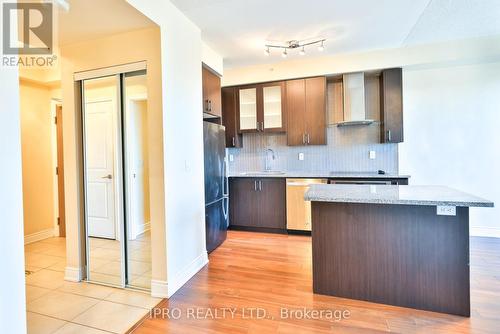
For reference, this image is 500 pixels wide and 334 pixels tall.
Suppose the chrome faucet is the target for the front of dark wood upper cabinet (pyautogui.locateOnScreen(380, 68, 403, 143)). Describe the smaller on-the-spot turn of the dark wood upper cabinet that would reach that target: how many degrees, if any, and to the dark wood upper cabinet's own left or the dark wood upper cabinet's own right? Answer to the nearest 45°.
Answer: approximately 90° to the dark wood upper cabinet's own right

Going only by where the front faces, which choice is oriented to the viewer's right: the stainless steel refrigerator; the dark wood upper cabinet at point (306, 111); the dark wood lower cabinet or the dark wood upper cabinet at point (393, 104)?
the stainless steel refrigerator

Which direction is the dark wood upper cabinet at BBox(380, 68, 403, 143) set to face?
toward the camera

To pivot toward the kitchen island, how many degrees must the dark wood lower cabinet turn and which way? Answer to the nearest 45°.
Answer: approximately 45° to its left

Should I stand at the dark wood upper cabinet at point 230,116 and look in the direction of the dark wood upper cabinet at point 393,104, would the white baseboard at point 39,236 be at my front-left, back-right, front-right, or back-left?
back-right

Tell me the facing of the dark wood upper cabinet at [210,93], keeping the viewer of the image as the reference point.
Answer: facing the viewer and to the right of the viewer

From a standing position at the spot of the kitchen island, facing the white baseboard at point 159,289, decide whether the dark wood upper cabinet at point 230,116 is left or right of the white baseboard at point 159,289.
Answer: right

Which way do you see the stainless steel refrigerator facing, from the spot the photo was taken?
facing to the right of the viewer

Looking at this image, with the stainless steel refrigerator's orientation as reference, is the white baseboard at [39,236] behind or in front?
behind

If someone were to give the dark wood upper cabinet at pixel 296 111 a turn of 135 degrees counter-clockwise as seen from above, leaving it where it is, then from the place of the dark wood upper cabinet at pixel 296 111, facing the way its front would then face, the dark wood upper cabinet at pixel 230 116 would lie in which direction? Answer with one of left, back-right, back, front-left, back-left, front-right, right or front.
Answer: back-left

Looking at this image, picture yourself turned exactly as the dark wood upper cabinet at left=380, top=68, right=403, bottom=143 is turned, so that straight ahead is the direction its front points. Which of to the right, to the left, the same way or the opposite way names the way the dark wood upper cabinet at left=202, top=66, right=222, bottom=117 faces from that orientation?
to the left
